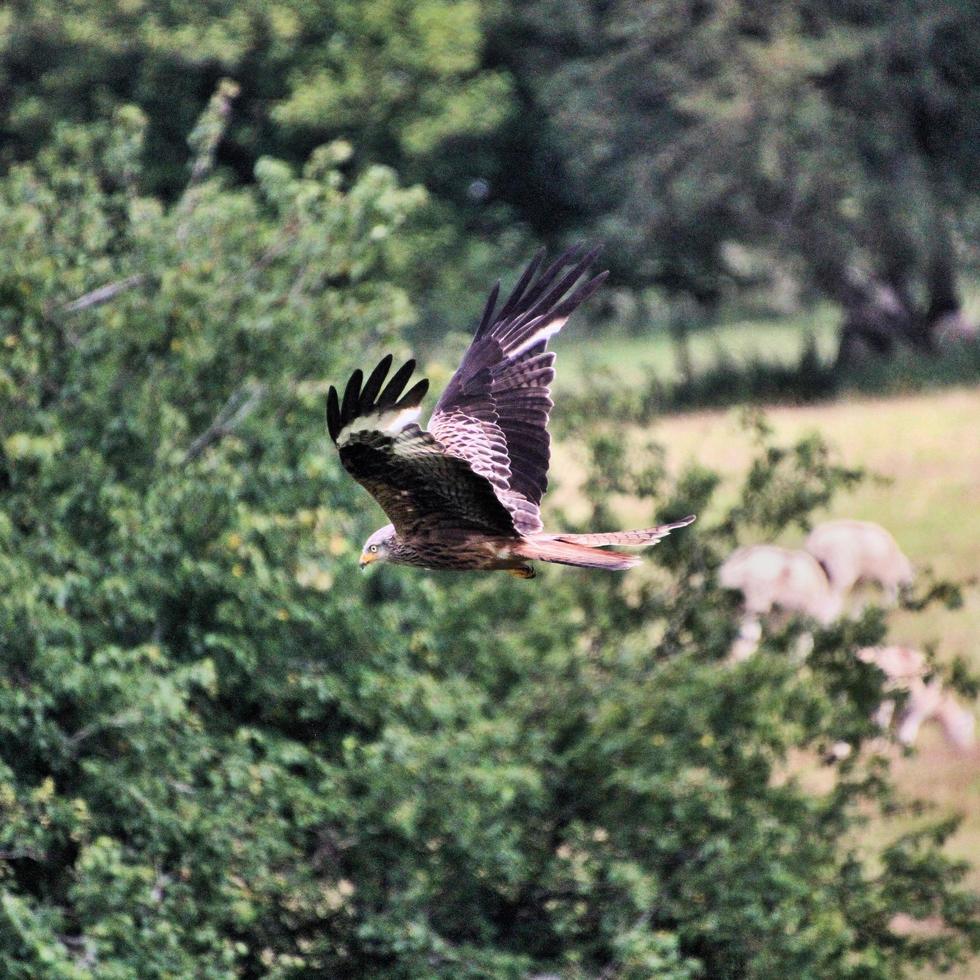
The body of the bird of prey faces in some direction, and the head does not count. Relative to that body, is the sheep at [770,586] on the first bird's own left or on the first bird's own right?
on the first bird's own right

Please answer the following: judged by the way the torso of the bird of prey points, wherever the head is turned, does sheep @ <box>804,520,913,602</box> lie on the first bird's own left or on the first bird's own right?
on the first bird's own right

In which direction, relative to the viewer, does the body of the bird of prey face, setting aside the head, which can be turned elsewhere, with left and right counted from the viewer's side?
facing to the left of the viewer
